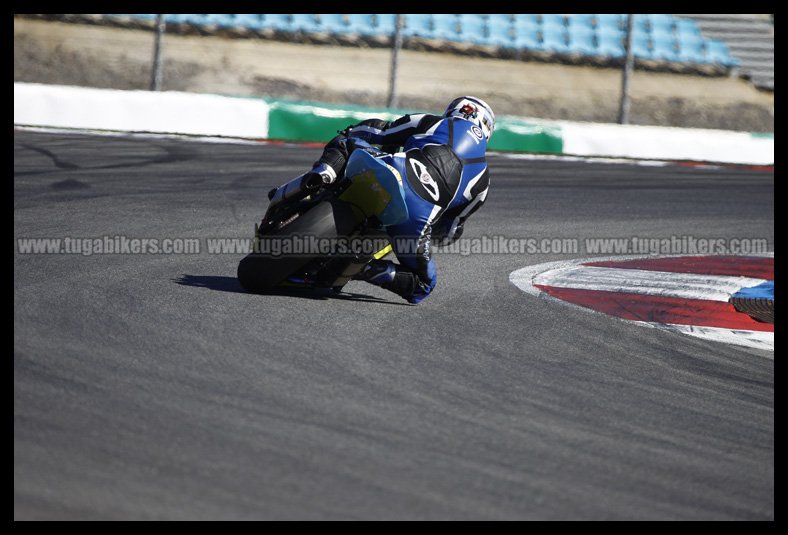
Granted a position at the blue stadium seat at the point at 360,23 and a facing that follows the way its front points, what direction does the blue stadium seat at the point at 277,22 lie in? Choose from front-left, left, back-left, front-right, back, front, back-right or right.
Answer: right

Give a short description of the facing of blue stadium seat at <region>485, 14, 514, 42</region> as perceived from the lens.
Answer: facing the viewer

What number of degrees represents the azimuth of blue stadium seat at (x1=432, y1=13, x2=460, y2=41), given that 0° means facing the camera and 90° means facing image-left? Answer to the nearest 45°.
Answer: approximately 0°

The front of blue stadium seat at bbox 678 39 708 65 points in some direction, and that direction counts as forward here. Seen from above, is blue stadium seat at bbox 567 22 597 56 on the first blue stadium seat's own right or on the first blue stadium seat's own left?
on the first blue stadium seat's own right

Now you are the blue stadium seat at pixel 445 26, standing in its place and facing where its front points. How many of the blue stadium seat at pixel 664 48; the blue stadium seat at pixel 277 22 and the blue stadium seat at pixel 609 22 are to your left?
2

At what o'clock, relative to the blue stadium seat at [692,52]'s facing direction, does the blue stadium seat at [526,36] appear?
the blue stadium seat at [526,36] is roughly at 2 o'clock from the blue stadium seat at [692,52].

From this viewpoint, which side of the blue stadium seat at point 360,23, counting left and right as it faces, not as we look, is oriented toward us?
front

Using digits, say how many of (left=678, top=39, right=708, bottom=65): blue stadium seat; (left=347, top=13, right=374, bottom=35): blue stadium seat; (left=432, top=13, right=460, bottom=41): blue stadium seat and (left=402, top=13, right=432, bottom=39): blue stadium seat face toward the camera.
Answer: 4

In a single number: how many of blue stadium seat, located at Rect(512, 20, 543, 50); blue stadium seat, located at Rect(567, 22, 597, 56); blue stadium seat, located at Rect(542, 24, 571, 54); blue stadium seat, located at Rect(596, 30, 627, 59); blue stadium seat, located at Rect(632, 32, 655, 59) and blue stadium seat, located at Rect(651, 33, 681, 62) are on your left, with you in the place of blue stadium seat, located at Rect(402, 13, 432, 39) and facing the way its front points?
6

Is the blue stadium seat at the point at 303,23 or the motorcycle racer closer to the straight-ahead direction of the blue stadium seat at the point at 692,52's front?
the motorcycle racer

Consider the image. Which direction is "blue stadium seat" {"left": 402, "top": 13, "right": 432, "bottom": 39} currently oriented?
toward the camera
